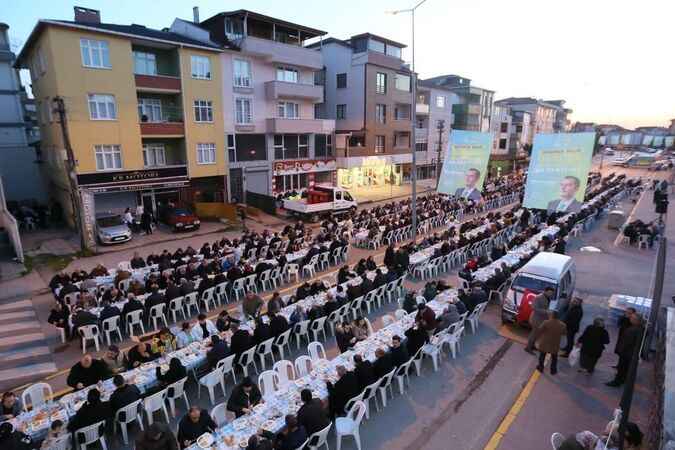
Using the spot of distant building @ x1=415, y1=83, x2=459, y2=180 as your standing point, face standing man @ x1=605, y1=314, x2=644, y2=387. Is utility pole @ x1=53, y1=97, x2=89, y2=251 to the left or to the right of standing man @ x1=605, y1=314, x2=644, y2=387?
right

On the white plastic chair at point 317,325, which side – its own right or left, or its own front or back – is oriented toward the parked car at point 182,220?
front

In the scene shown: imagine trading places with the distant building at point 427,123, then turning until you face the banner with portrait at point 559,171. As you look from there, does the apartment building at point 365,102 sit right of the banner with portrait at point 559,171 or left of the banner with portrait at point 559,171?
right

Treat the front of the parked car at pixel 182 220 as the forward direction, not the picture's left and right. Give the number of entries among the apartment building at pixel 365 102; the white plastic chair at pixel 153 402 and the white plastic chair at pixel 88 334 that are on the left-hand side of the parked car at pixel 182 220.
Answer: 1

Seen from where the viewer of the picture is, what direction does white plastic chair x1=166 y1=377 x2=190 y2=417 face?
facing away from the viewer and to the left of the viewer

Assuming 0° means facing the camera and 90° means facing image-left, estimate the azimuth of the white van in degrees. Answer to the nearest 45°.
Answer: approximately 45°

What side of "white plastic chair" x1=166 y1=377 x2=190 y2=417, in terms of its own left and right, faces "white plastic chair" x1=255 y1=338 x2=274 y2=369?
right

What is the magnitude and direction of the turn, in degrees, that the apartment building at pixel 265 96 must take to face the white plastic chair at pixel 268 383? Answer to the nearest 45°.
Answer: approximately 45° to its right

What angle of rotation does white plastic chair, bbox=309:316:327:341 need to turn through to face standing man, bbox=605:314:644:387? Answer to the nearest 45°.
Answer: approximately 135° to its right
